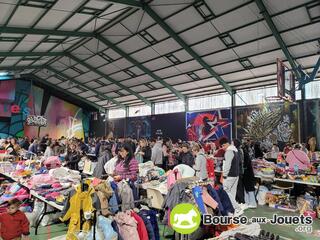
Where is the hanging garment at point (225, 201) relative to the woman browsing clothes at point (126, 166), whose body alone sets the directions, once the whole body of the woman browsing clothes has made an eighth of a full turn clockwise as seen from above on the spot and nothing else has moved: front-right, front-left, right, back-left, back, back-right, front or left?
back-left

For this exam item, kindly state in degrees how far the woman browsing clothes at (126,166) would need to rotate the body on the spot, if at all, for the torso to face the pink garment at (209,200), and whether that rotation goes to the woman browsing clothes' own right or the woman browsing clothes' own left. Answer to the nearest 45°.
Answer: approximately 90° to the woman browsing clothes' own left

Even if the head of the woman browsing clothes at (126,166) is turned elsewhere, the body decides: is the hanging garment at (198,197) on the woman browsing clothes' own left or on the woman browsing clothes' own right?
on the woman browsing clothes' own left

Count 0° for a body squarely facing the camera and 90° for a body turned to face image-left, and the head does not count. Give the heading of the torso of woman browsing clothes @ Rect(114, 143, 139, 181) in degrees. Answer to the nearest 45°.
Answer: approximately 45°

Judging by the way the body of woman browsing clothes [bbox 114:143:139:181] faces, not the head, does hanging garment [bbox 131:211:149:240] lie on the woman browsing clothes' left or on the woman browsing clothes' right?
on the woman browsing clothes' left

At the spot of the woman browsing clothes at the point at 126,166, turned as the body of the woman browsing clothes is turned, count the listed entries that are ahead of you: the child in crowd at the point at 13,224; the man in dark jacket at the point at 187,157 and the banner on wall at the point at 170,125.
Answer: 1

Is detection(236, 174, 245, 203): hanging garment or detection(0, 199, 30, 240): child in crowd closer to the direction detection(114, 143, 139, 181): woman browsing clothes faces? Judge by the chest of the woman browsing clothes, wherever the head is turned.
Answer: the child in crowd

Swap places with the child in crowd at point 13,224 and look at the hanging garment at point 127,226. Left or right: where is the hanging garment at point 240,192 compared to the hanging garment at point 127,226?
left

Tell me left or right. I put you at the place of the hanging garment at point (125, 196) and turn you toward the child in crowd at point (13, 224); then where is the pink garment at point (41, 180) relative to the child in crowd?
right

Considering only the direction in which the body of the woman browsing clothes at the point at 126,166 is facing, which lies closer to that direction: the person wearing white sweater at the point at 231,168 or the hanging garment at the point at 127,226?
the hanging garment

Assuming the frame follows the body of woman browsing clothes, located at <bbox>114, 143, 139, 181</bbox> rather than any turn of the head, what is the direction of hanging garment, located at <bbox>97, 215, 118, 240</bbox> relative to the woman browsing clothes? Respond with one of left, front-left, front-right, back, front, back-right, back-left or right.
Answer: front-left

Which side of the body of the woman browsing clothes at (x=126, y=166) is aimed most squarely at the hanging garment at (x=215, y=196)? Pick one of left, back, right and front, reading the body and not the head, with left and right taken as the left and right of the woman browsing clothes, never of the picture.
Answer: left

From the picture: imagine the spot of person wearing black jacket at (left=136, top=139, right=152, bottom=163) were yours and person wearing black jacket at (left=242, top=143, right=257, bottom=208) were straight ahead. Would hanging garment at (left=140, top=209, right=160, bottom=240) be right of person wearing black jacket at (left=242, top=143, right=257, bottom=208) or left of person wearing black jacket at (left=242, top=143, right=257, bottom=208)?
right

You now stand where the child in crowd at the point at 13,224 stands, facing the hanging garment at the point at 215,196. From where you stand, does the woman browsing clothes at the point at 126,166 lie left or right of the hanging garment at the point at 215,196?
left

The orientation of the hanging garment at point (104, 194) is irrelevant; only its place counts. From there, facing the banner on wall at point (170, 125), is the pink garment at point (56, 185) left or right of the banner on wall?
left
